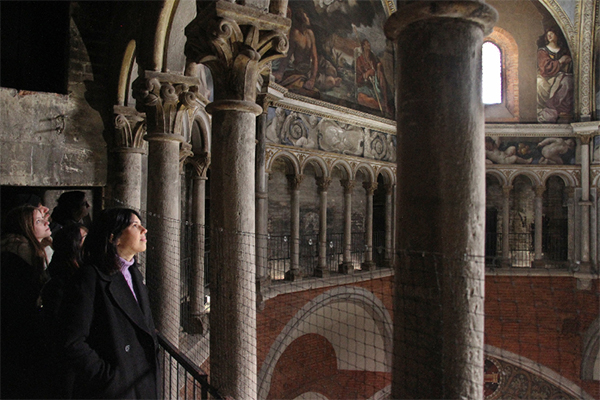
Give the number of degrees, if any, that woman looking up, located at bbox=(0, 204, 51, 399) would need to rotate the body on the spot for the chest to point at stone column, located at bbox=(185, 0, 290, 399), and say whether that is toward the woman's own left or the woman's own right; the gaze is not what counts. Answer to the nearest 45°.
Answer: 0° — they already face it

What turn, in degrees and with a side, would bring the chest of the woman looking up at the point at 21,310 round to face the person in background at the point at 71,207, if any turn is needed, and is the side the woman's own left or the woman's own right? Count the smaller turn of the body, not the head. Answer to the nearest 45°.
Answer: approximately 90° to the woman's own left

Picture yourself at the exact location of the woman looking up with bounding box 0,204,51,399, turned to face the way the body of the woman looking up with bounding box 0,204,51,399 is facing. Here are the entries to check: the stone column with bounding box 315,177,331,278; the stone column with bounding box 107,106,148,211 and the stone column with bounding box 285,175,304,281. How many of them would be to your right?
0

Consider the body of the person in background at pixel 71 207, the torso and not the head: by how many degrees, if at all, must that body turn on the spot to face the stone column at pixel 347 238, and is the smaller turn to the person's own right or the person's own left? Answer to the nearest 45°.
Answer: approximately 45° to the person's own left

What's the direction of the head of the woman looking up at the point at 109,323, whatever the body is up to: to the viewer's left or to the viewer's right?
to the viewer's right

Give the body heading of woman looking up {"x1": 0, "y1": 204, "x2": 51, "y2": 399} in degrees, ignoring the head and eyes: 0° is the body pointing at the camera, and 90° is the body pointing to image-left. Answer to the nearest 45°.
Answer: approximately 270°

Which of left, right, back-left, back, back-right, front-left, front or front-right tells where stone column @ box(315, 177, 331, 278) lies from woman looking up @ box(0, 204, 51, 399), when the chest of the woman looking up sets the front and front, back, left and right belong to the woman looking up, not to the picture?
front-left

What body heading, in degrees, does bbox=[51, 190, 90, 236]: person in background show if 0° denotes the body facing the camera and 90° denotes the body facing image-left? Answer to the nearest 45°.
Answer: approximately 270°

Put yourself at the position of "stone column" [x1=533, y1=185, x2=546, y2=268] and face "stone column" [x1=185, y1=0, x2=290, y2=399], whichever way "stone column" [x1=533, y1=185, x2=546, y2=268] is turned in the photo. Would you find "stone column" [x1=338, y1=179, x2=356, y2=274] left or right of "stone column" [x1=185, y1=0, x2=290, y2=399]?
right

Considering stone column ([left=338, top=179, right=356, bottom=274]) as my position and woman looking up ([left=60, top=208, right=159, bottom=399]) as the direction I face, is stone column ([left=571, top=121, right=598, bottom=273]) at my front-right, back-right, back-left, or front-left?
back-left

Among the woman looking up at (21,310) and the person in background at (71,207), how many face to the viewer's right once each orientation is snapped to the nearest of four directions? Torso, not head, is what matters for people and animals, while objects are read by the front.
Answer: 2

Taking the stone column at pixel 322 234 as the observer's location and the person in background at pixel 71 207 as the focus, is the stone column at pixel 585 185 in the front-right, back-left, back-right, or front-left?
back-left

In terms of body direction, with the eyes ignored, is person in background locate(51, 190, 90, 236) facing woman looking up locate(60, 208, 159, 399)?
no

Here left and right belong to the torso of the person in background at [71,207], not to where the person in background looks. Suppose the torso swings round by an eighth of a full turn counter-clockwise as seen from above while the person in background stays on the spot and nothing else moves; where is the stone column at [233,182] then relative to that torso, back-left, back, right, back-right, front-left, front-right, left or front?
right

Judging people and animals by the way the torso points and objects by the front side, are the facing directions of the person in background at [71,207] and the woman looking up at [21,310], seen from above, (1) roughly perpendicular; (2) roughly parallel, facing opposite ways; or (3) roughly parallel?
roughly parallel
